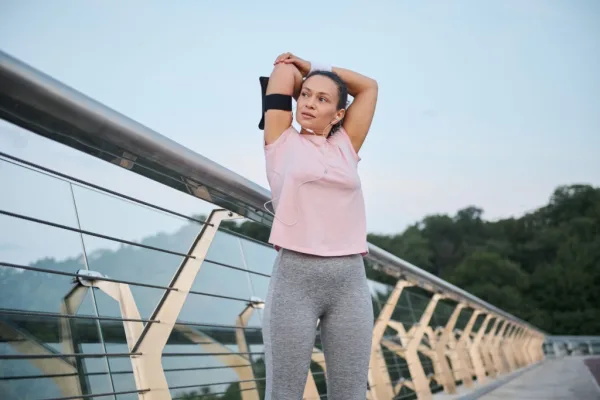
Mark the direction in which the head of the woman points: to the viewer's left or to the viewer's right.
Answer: to the viewer's left

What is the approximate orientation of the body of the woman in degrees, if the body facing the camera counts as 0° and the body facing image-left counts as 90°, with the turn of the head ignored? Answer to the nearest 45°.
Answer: approximately 0°
